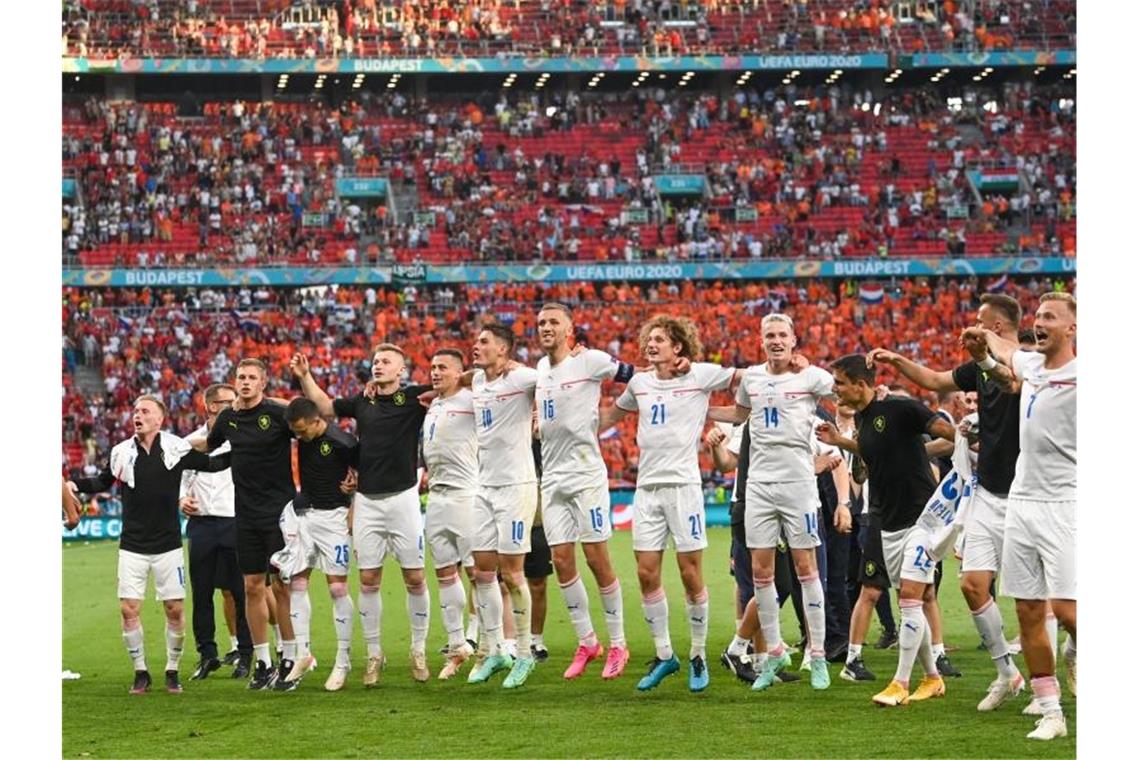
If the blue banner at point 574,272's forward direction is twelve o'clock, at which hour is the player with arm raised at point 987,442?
The player with arm raised is roughly at 12 o'clock from the blue banner.

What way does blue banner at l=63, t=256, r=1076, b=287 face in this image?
toward the camera

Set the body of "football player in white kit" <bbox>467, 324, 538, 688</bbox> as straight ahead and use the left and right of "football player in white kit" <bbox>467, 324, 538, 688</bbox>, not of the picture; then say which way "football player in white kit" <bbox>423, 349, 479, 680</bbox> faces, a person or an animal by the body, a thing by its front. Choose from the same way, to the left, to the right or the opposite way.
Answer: the same way

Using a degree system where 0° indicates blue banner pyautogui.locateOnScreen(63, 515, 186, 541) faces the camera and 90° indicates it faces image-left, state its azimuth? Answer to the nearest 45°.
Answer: approximately 0°

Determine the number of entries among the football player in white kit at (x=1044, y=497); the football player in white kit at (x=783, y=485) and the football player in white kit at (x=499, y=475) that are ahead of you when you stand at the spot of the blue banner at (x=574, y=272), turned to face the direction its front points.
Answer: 3

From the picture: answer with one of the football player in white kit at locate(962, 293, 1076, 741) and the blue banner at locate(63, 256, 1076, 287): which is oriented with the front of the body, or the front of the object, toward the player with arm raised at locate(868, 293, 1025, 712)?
the blue banner

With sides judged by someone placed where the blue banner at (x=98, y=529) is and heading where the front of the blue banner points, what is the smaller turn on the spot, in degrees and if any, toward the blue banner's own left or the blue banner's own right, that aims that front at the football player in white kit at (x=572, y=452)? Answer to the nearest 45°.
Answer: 0° — it already faces them

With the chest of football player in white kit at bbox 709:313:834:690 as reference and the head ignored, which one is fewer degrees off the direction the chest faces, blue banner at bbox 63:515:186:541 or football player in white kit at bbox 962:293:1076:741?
the football player in white kit

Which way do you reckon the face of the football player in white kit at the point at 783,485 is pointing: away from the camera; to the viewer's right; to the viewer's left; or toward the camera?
toward the camera

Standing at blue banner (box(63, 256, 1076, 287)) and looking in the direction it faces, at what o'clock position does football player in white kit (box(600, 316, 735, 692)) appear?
The football player in white kit is roughly at 12 o'clock from the blue banner.

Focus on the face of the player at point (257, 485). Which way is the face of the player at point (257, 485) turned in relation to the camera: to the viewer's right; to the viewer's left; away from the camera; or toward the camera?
toward the camera

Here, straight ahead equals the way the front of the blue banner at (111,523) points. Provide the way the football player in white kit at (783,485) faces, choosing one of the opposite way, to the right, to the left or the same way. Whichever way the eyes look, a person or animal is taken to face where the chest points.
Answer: the same way

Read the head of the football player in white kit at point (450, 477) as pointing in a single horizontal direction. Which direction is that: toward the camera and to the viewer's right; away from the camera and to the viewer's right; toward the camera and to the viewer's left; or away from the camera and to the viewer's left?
toward the camera and to the viewer's left
